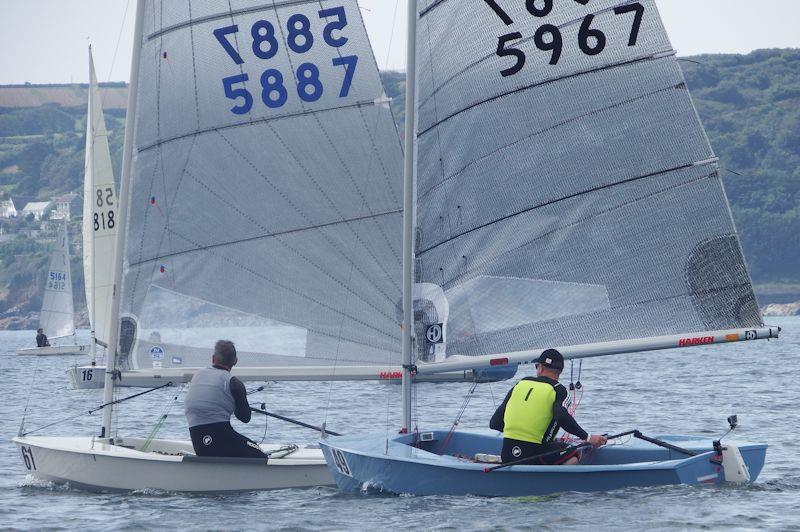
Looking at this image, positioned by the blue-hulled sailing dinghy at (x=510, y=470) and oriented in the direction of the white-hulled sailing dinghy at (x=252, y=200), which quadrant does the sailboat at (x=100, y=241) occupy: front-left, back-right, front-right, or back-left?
front-right

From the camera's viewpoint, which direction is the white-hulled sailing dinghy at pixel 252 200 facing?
to the viewer's left

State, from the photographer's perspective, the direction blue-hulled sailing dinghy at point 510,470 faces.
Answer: facing to the left of the viewer

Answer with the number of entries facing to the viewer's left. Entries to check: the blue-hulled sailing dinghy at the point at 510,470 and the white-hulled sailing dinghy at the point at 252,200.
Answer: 2

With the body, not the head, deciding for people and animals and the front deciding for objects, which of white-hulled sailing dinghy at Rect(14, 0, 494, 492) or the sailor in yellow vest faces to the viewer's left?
the white-hulled sailing dinghy

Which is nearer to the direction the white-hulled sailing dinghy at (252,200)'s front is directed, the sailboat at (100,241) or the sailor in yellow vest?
the sailboat

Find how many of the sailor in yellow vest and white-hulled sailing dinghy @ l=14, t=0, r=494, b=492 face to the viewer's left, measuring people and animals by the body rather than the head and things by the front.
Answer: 1

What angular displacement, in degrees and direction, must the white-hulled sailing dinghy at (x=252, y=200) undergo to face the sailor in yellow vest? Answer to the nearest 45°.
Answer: approximately 135° to its left
